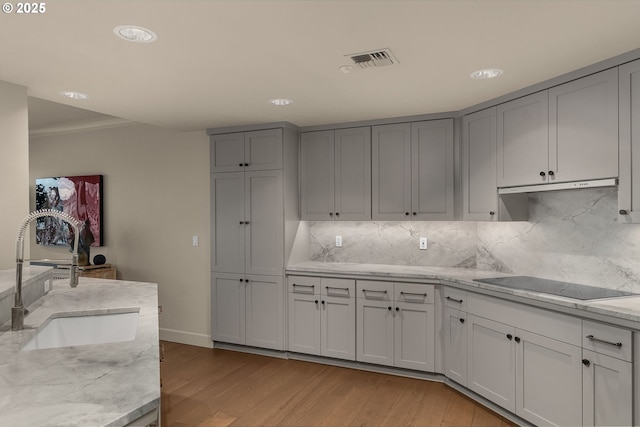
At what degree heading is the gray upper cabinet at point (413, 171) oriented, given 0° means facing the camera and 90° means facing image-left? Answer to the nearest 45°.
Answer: approximately 0°

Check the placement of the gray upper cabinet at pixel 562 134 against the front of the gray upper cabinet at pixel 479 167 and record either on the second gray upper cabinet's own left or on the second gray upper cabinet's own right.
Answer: on the second gray upper cabinet's own left

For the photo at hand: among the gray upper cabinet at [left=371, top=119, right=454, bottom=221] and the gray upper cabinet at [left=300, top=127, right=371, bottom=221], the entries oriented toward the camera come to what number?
2

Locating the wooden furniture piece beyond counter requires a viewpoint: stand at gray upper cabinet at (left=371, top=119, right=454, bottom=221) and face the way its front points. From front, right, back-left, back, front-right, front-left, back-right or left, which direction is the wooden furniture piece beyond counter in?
right

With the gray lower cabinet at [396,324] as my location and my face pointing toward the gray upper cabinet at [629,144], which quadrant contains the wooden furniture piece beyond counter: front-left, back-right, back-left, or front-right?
back-right

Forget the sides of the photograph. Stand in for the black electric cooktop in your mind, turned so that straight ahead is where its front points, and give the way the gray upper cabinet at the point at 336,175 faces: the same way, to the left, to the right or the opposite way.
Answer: to the left

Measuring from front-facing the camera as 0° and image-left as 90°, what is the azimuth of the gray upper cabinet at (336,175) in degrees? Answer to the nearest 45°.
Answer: approximately 0°

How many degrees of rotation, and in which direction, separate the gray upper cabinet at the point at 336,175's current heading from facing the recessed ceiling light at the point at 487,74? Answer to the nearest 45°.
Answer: approximately 45° to its left

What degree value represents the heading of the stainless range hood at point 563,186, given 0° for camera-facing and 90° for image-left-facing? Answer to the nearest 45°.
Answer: approximately 45°

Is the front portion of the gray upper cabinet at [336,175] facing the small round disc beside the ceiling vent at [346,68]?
yes

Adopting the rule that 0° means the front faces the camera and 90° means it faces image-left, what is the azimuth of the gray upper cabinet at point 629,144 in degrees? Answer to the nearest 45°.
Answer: approximately 45°

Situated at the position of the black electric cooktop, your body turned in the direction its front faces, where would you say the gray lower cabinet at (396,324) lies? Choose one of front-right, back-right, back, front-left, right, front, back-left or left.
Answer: front-right

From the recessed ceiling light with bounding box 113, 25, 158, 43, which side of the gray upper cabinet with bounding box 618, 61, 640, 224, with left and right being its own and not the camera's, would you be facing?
front
